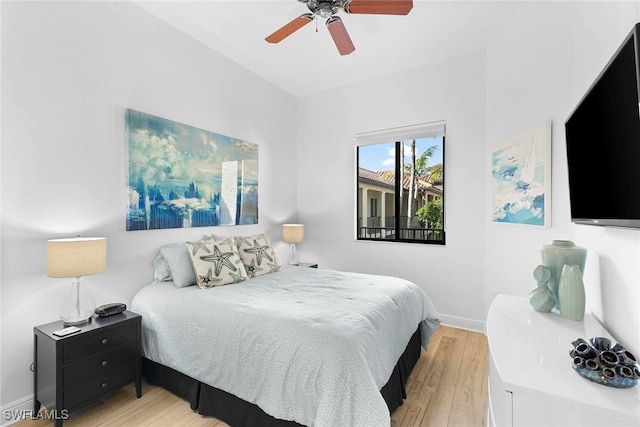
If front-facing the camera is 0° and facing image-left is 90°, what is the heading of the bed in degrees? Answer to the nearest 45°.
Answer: approximately 315°

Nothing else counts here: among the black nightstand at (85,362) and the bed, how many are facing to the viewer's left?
0

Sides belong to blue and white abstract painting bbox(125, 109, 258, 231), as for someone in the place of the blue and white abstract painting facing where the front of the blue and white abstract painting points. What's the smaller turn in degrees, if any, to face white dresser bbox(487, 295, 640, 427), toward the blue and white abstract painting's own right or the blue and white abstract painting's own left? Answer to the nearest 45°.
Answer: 0° — it already faces it

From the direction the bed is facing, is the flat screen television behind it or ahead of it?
ahead

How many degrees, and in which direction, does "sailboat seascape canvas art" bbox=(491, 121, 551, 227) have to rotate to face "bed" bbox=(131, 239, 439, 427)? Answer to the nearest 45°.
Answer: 0° — it already faces it

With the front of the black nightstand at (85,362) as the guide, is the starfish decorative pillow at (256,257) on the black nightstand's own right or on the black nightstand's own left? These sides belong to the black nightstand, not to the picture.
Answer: on the black nightstand's own left
